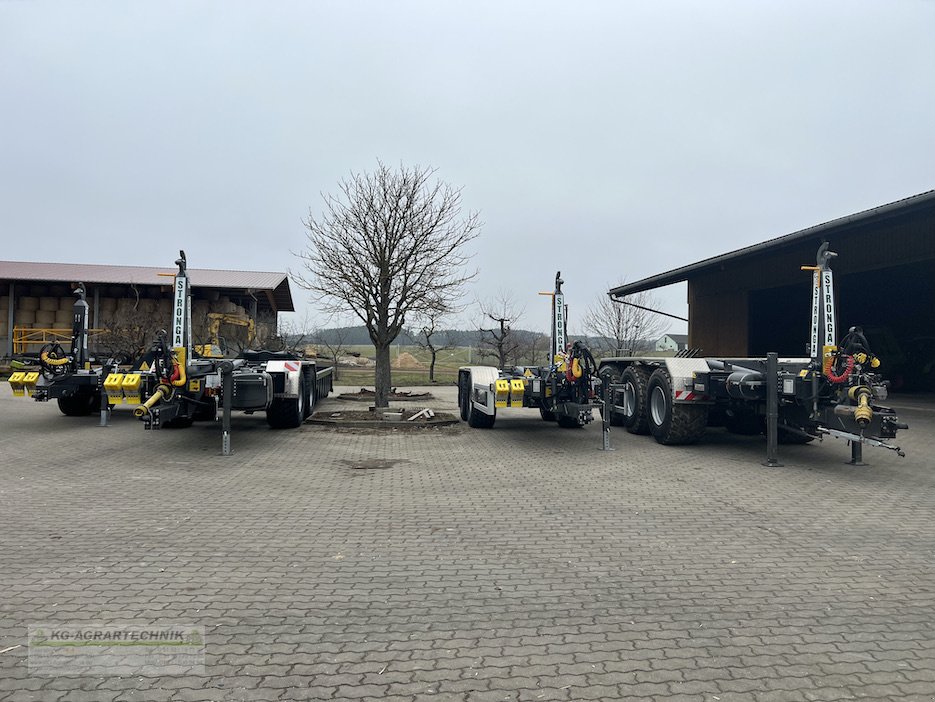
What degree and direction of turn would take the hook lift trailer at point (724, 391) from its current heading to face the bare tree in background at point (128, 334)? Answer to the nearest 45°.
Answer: approximately 135° to its right

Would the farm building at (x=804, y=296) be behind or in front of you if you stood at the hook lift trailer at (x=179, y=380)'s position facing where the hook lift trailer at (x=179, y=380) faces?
behind

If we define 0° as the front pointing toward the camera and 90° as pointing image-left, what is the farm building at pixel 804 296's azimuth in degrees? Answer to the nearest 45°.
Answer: approximately 45°

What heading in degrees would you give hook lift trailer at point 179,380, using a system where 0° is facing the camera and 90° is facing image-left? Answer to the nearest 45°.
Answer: approximately 45°

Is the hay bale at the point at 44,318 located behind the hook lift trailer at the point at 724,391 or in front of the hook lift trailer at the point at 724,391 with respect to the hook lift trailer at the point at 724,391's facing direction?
behind

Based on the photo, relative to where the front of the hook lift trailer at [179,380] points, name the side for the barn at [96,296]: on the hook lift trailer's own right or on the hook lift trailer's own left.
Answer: on the hook lift trailer's own right
